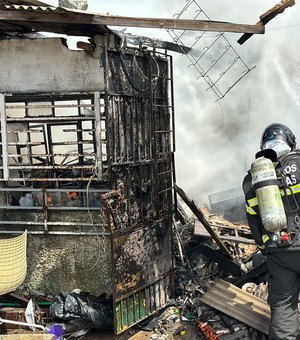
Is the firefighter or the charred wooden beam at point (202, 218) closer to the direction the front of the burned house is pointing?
the firefighter

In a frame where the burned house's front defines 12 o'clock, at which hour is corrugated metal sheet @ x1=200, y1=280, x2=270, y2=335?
The corrugated metal sheet is roughly at 10 o'clock from the burned house.

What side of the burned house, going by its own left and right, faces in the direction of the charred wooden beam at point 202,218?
left

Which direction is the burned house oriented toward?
toward the camera

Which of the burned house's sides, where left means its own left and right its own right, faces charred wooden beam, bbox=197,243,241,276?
left

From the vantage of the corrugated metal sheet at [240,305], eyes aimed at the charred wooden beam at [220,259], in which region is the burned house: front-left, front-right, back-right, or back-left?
front-left

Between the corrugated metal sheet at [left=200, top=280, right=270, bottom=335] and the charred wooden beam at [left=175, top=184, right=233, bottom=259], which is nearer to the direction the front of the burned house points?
the corrugated metal sheet

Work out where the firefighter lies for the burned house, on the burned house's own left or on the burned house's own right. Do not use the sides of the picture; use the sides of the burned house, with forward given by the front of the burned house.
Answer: on the burned house's own left
